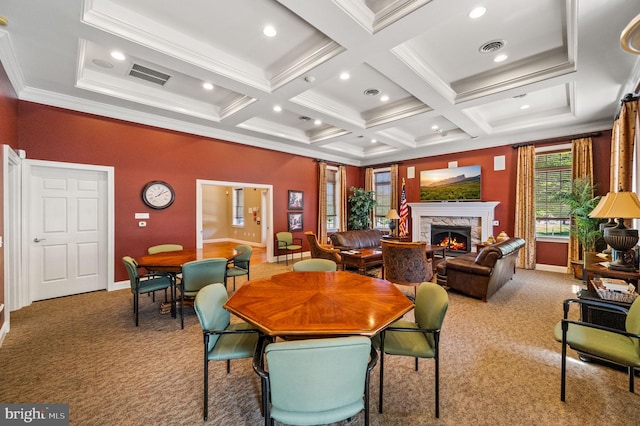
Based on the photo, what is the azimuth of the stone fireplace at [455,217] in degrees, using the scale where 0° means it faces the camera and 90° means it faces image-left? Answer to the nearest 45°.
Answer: approximately 0°

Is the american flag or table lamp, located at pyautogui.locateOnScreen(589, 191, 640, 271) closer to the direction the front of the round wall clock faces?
the table lamp

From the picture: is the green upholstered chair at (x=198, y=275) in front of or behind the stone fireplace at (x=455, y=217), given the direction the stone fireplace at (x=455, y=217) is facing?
in front

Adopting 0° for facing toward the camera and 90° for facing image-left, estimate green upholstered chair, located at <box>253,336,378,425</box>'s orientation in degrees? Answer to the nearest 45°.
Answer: approximately 180°

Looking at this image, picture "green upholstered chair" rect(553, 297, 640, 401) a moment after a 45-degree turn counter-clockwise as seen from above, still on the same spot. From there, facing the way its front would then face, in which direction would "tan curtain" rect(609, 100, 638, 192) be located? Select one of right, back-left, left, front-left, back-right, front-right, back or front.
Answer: back-right

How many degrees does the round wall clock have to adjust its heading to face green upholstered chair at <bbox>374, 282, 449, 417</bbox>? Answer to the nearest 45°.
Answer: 0° — it already faces it

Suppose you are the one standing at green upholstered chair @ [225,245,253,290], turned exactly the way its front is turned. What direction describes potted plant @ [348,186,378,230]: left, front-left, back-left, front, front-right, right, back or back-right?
back
